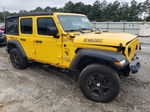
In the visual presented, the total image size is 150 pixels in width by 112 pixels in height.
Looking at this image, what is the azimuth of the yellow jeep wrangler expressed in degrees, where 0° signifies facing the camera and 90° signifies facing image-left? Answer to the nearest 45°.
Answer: approximately 315°
